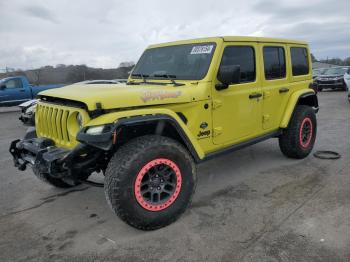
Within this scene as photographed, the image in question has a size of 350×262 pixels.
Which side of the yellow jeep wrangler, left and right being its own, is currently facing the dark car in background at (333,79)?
back

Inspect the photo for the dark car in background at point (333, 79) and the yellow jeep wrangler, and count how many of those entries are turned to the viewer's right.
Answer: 0

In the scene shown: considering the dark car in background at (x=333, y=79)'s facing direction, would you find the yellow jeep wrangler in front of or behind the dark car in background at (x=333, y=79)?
in front

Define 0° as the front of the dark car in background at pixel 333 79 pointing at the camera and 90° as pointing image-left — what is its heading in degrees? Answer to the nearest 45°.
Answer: approximately 45°

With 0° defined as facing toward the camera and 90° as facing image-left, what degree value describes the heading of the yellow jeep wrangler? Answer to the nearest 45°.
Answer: approximately 45°
